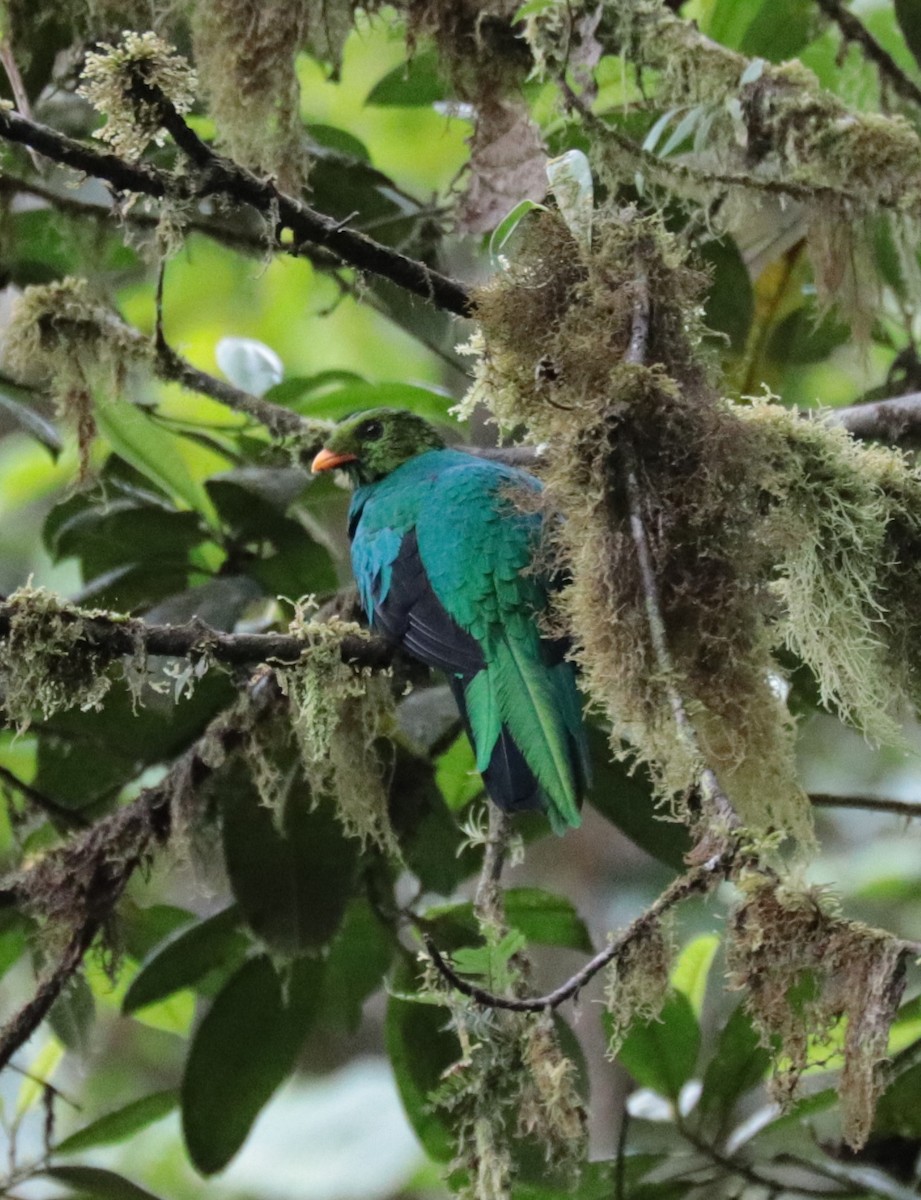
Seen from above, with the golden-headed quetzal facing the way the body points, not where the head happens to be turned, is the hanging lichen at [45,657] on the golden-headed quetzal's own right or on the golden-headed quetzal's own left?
on the golden-headed quetzal's own left

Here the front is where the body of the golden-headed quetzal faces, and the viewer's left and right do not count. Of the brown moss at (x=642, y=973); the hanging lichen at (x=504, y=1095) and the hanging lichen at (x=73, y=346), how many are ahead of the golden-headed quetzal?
1

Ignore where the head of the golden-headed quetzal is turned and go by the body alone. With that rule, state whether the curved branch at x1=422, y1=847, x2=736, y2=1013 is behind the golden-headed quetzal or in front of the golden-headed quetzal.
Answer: behind

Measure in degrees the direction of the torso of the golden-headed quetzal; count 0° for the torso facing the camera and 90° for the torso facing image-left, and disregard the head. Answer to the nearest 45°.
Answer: approximately 135°
